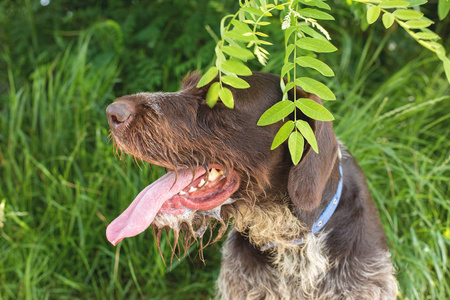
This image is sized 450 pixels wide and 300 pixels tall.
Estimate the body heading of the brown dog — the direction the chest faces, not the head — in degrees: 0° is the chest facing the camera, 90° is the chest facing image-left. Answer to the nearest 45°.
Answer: approximately 45°
